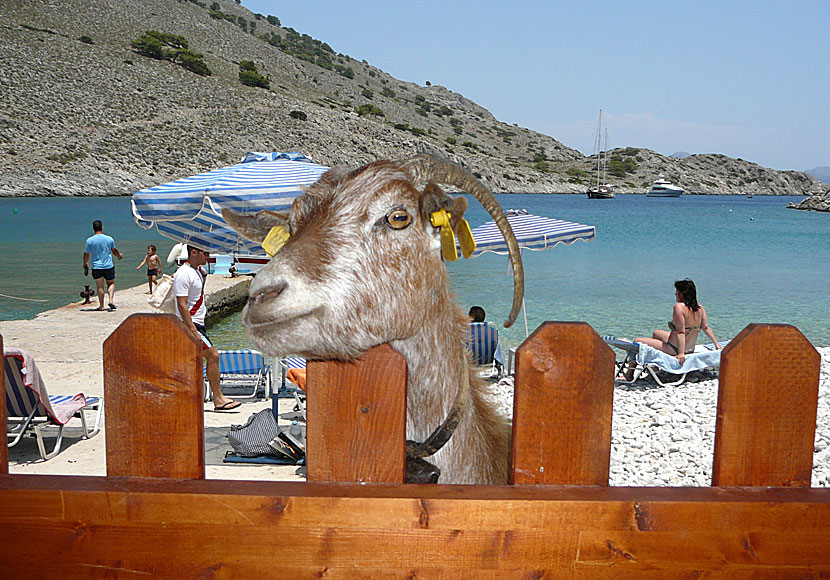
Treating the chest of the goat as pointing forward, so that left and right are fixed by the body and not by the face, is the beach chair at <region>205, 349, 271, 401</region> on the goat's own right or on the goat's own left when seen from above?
on the goat's own right

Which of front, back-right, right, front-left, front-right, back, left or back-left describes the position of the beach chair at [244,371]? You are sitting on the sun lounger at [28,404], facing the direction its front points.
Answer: front

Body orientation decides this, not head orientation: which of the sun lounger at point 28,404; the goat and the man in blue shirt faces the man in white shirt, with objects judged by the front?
the sun lounger

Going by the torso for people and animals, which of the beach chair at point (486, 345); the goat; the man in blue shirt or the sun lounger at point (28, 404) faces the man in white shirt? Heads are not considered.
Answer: the sun lounger

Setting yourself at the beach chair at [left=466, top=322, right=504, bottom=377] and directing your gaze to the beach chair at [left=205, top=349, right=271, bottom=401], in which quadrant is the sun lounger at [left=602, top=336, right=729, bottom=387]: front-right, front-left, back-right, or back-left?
back-left

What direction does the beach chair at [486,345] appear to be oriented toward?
away from the camera

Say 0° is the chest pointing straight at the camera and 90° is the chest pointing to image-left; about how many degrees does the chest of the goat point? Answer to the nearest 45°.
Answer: approximately 45°
